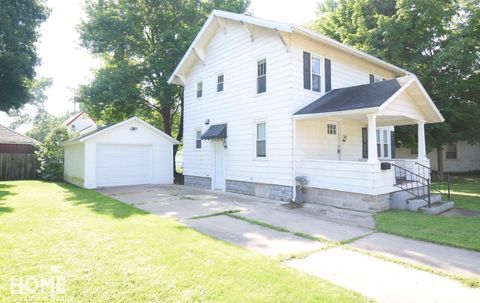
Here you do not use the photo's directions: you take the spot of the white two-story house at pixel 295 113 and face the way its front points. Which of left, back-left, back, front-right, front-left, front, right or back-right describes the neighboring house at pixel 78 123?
back

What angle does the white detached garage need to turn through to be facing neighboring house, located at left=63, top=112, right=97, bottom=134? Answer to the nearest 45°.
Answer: approximately 180°

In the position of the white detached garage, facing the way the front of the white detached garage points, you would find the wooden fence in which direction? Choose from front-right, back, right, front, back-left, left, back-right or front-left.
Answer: back-right

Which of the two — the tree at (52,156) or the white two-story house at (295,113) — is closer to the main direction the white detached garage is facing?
the white two-story house

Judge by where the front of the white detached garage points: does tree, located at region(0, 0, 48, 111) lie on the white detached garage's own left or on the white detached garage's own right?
on the white detached garage's own right

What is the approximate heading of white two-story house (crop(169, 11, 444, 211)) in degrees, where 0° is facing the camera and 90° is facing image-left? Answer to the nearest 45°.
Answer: approximately 315°

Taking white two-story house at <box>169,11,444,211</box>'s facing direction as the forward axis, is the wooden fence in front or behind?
behind

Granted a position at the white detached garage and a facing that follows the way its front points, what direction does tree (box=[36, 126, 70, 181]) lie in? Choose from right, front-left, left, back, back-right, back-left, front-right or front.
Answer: back-right

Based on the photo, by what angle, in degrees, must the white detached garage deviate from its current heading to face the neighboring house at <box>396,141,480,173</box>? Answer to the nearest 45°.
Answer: approximately 90° to its left
